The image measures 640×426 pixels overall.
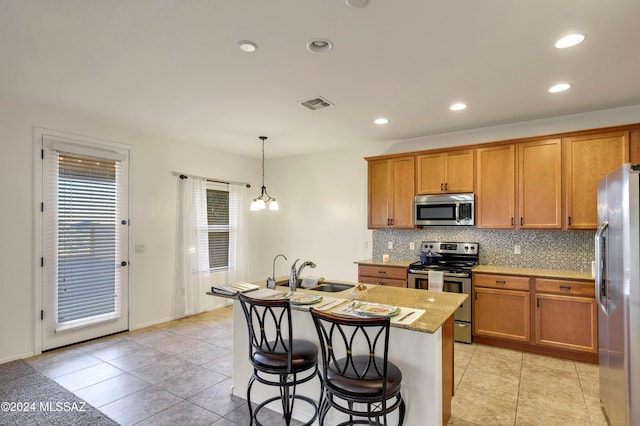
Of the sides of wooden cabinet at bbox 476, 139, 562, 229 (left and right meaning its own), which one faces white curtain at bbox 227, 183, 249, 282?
right

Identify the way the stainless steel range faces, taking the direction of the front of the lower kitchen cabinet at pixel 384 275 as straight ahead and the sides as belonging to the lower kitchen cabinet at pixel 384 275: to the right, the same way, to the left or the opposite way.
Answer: the same way

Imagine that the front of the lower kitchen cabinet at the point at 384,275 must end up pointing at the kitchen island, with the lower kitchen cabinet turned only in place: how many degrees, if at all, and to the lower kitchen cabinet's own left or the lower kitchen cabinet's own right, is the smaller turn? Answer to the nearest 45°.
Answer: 0° — it already faces it

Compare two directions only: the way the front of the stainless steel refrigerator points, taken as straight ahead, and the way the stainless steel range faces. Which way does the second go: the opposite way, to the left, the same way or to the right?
to the left

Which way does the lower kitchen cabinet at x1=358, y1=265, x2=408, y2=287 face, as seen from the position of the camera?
facing the viewer

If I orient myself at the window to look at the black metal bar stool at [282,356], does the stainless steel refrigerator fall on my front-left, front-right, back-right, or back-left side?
front-left

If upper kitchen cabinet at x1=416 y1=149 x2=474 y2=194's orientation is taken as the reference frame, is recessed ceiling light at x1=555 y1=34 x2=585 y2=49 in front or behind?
in front

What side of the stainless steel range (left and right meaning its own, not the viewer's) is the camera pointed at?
front

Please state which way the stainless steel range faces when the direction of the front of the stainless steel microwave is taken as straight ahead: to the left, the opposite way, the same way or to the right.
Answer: the same way

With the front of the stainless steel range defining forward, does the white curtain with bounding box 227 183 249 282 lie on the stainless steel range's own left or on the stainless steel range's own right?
on the stainless steel range's own right

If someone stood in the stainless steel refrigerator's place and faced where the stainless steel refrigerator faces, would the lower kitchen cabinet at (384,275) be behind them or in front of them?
in front

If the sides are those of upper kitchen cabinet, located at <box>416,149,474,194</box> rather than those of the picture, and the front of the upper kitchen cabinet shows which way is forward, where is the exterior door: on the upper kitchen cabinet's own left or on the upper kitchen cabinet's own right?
on the upper kitchen cabinet's own right

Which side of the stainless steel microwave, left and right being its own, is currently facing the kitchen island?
front

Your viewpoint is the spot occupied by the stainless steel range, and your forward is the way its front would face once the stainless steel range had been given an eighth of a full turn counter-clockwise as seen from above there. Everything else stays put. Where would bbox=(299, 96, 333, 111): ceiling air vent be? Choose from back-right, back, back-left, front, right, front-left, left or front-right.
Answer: right

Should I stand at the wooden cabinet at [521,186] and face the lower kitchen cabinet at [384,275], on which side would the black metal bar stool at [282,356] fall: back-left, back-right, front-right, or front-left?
front-left

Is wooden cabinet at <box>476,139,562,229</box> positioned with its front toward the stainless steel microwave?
no

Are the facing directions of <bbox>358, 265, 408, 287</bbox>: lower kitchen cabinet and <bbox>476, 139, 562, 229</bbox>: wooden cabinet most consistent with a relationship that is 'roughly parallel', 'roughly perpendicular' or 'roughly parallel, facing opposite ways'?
roughly parallel

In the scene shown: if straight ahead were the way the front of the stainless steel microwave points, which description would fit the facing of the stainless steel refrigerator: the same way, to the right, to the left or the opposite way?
to the right

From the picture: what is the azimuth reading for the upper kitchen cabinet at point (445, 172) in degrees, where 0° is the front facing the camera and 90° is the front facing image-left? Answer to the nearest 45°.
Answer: approximately 0°

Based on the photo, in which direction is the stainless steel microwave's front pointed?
toward the camera
